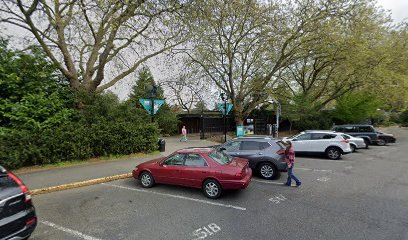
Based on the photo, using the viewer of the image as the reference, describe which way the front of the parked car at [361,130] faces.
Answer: facing to the left of the viewer

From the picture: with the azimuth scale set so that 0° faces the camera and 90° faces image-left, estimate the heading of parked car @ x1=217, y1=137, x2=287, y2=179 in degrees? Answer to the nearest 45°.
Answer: approximately 135°

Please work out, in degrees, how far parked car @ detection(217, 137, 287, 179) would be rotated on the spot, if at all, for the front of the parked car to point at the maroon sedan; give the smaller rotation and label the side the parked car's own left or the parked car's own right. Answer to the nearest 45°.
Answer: approximately 90° to the parked car's own left

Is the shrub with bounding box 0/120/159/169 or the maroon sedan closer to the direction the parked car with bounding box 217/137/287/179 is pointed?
the shrub

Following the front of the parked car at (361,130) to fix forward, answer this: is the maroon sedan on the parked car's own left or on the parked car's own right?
on the parked car's own left

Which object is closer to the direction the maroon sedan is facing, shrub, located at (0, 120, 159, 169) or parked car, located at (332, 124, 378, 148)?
the shrub
